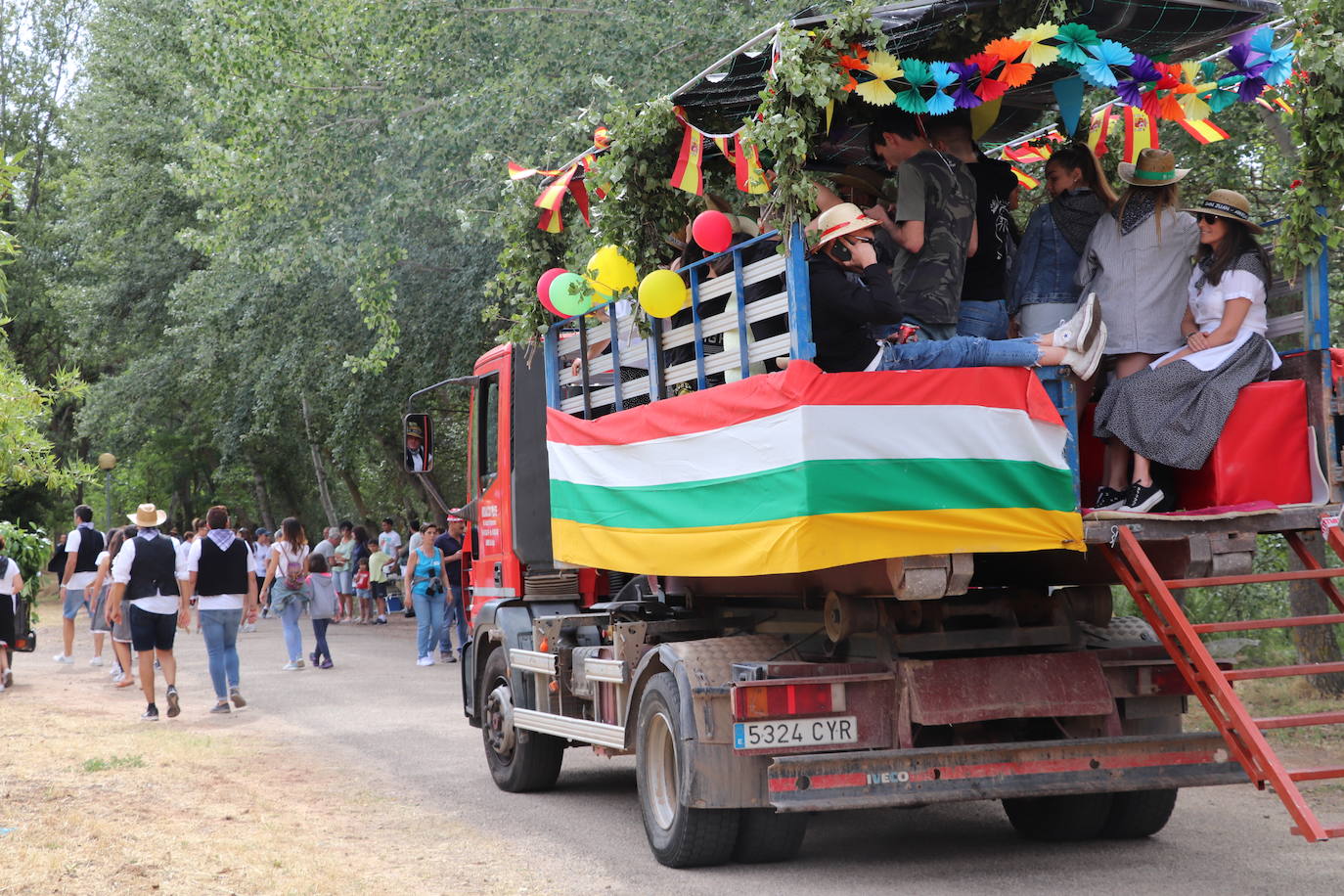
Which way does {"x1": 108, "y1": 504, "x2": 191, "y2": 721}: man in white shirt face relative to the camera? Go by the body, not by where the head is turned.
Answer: away from the camera

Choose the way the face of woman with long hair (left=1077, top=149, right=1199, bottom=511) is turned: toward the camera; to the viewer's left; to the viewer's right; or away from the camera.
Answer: away from the camera

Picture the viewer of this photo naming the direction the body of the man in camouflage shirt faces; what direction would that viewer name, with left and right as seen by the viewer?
facing away from the viewer and to the left of the viewer

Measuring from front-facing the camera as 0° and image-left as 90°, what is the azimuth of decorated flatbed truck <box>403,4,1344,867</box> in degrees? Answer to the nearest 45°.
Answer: approximately 135°

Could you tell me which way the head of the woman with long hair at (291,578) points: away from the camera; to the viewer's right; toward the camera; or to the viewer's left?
away from the camera
